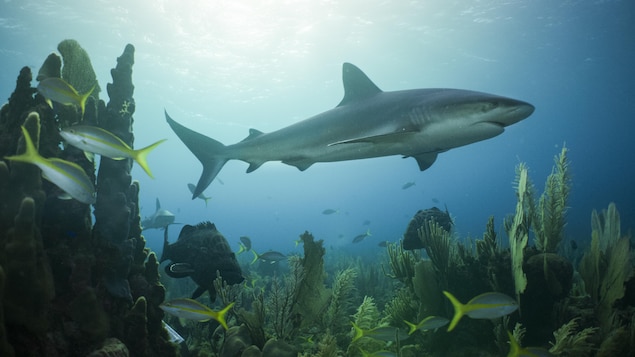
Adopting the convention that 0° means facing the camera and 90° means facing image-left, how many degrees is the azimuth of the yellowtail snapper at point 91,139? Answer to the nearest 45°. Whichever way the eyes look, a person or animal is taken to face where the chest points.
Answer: approximately 90°

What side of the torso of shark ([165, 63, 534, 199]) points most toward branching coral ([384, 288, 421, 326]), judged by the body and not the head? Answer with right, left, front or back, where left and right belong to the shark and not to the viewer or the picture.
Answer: left

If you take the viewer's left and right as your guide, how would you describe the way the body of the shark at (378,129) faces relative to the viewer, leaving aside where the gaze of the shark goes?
facing to the right of the viewer

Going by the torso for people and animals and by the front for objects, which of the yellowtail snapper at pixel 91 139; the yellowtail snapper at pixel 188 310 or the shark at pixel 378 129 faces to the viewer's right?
the shark

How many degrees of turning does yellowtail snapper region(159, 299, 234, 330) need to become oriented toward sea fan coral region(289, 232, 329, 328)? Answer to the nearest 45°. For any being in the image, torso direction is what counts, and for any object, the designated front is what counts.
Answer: approximately 135° to its right

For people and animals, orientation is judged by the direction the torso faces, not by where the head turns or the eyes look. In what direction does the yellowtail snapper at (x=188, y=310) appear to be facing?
to the viewer's left

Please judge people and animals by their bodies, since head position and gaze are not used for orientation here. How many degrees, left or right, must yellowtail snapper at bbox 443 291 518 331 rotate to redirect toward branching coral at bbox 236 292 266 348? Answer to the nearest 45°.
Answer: approximately 180°

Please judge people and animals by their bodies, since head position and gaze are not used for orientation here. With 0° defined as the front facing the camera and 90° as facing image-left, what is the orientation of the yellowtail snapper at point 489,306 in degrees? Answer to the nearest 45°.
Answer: approximately 270°
